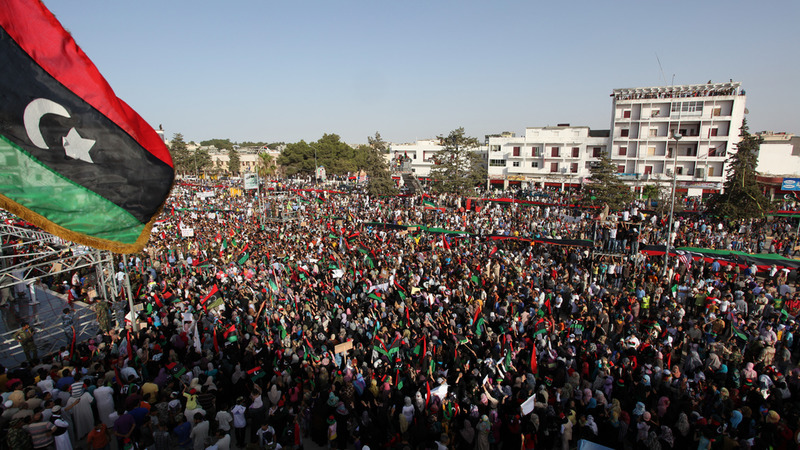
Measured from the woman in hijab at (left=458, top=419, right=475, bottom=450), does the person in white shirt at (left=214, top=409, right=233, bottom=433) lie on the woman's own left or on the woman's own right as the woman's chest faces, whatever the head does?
on the woman's own left

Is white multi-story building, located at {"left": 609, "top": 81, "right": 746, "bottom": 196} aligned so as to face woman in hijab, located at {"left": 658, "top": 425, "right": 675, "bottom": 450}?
yes

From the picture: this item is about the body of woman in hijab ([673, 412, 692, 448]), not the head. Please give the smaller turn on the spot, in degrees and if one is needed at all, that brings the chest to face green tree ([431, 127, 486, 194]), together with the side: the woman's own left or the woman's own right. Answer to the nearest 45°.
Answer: approximately 45° to the woman's own left

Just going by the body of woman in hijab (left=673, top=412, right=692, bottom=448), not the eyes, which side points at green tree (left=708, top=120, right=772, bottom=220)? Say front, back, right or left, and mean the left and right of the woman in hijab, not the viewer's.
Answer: front

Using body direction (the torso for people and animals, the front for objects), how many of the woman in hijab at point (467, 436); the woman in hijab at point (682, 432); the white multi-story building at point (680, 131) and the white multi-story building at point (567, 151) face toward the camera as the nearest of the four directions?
2

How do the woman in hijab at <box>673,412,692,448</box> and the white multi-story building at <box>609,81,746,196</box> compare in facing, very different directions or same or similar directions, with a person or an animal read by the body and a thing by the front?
very different directions

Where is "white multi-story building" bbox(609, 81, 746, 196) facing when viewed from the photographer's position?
facing the viewer

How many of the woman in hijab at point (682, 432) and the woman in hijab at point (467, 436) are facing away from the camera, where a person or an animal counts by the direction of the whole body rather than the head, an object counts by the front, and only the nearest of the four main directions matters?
2

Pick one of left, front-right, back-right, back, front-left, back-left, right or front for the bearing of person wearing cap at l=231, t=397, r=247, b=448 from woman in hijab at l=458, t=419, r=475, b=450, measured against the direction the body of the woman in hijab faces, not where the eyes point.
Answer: left

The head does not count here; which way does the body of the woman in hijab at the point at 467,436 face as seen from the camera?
away from the camera

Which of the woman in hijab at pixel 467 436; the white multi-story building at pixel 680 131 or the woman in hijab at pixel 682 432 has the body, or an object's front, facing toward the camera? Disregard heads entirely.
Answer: the white multi-story building

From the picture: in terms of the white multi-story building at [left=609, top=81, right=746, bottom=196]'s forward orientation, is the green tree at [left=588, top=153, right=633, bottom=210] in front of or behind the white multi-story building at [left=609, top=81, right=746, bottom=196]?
in front

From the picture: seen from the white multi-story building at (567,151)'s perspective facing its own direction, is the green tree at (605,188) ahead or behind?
ahead

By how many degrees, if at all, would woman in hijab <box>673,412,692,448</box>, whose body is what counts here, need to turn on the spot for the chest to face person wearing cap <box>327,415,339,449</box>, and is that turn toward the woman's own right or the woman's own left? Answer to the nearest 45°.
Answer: approximately 135° to the woman's own left

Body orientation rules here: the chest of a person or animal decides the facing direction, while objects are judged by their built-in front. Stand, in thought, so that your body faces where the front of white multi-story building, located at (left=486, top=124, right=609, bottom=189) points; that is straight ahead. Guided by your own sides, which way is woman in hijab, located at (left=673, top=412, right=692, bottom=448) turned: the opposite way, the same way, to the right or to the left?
the opposite way

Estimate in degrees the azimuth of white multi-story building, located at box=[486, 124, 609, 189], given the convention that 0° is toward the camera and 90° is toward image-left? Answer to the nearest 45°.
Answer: approximately 0°

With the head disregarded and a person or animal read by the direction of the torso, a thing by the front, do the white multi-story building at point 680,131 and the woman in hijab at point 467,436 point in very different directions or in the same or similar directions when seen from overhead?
very different directions

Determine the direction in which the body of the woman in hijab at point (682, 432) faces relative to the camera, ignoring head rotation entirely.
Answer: away from the camera
